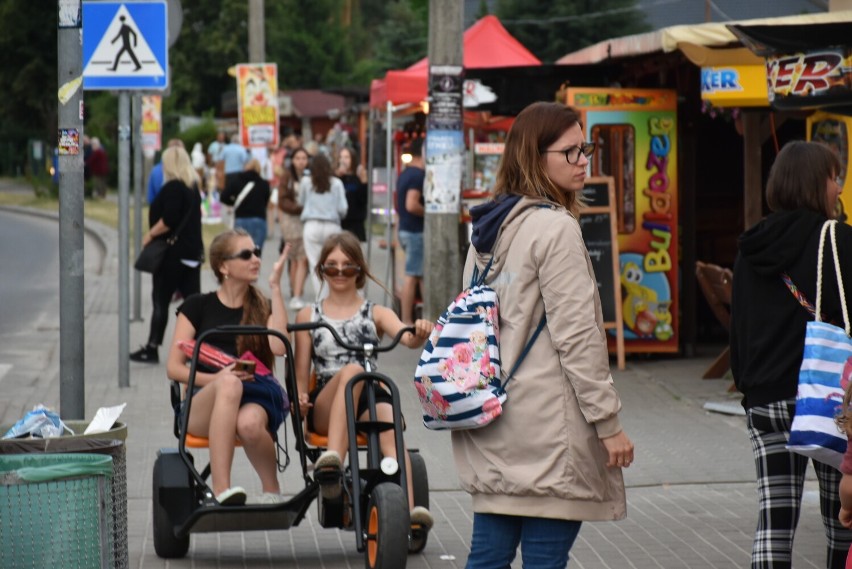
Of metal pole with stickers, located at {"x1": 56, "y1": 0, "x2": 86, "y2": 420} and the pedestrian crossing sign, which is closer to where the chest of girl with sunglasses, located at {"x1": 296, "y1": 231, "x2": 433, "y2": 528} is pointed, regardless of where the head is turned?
the metal pole with stickers

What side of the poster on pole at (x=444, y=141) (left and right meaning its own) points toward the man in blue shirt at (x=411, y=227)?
back

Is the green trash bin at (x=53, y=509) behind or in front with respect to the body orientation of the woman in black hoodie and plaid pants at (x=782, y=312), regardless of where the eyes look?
behind

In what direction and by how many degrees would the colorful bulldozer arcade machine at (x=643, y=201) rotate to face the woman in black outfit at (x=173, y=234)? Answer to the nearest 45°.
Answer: approximately 90° to its right

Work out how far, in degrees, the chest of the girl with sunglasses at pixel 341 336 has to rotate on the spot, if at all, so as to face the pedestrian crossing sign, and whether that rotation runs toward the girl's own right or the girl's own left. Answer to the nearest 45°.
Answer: approximately 180°

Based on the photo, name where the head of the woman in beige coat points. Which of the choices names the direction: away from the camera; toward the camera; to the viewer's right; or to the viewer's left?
to the viewer's right

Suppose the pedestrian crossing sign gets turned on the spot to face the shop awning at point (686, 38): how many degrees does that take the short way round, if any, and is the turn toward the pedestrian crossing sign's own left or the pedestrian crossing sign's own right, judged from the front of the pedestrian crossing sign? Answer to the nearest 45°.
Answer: approximately 90° to the pedestrian crossing sign's own left
